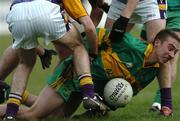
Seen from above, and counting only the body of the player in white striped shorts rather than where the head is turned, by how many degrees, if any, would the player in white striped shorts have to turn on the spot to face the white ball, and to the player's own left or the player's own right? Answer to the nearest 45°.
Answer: approximately 45° to the player's own right
